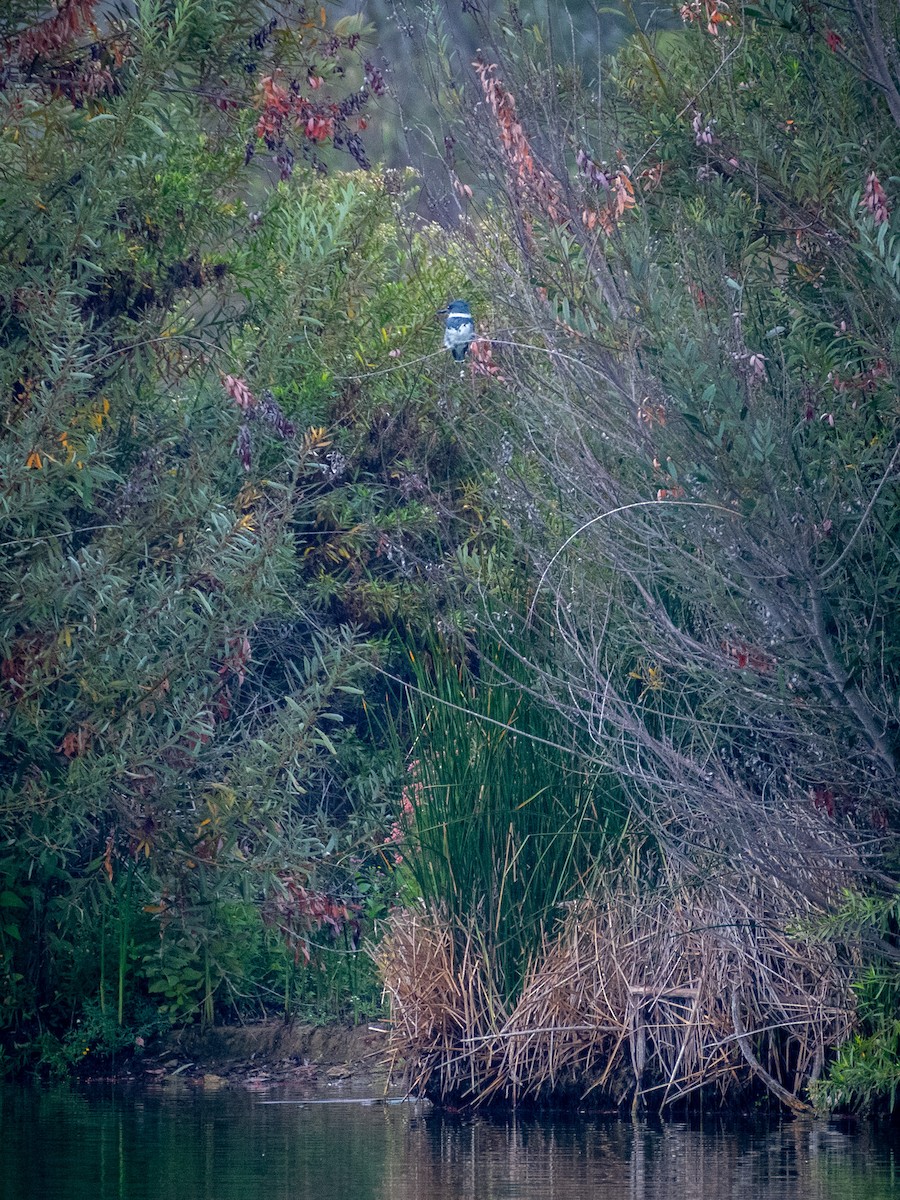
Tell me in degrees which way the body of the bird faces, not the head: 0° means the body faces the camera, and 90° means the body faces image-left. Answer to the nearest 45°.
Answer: approximately 45°

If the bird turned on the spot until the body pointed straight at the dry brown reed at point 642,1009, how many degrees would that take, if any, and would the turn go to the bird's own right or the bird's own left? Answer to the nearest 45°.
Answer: approximately 45° to the bird's own left
